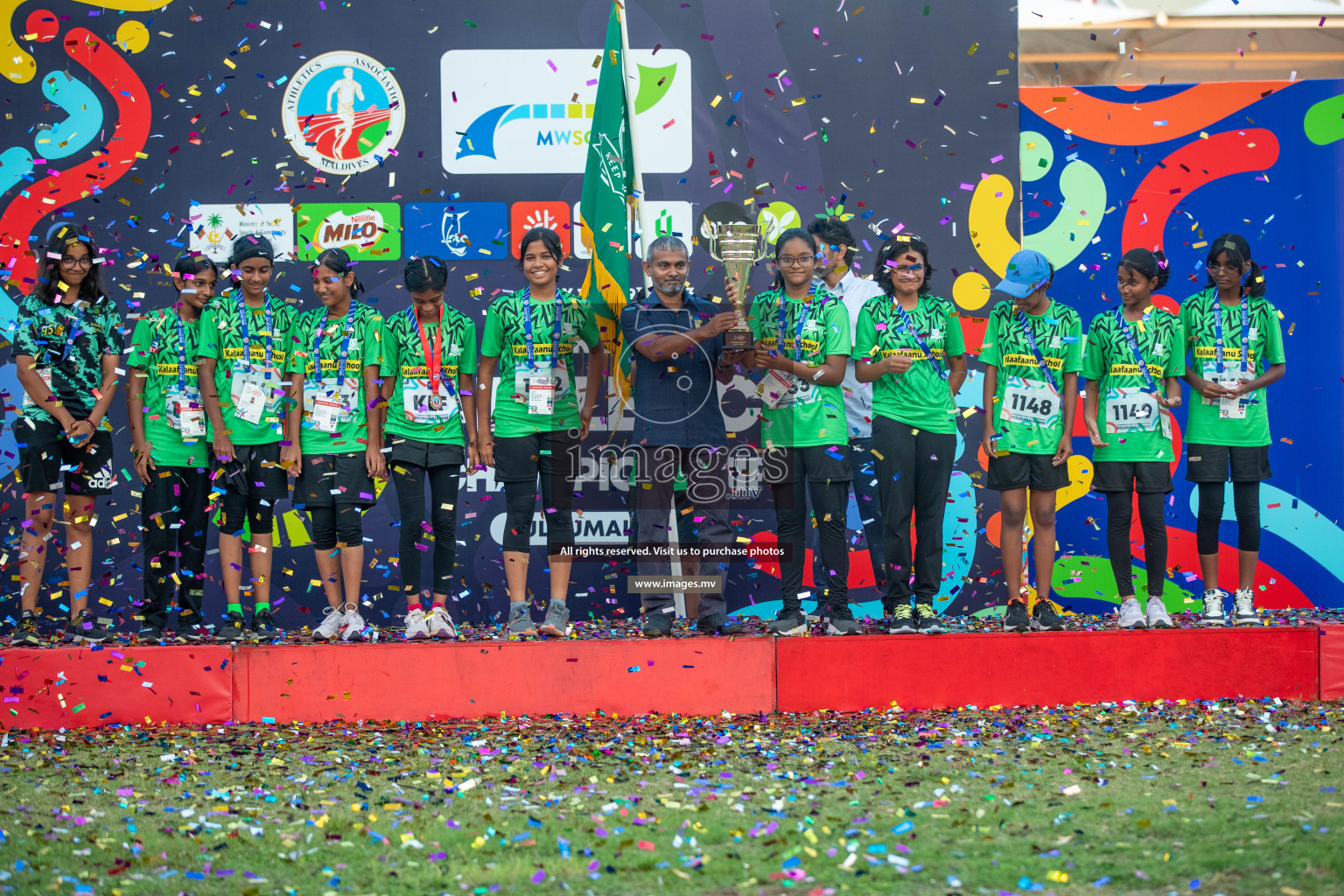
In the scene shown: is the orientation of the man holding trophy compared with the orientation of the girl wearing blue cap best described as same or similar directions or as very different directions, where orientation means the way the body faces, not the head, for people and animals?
same or similar directions

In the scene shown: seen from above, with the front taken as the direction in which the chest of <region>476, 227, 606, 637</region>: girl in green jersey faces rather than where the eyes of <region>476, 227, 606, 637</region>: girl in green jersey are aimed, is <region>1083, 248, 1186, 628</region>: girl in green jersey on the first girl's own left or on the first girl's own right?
on the first girl's own left

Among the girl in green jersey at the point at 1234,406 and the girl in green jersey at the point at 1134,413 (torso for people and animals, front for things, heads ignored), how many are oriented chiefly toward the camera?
2

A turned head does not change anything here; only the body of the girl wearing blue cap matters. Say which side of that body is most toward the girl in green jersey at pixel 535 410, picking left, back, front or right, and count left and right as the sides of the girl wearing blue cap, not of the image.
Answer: right

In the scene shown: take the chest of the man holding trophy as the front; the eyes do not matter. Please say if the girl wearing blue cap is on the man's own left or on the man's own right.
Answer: on the man's own left

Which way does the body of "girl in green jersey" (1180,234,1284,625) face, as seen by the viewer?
toward the camera

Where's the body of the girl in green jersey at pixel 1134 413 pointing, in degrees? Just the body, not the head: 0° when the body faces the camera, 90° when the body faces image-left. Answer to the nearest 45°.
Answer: approximately 0°

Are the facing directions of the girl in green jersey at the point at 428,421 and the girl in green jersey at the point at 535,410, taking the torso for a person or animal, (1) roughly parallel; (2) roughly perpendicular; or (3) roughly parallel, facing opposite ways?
roughly parallel

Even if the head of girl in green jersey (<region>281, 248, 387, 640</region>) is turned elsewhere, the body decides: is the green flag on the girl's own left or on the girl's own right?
on the girl's own left

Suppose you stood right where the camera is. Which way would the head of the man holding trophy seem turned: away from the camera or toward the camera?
toward the camera

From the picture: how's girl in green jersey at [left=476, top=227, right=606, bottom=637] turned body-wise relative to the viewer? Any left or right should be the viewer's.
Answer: facing the viewer

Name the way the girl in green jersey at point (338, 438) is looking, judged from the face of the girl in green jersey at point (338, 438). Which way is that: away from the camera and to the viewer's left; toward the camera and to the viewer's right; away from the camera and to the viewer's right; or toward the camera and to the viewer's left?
toward the camera and to the viewer's left
